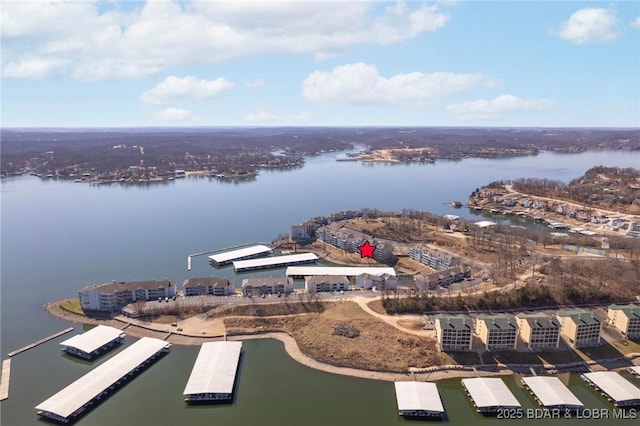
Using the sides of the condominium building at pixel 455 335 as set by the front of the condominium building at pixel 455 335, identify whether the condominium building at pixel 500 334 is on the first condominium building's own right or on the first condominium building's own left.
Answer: on the first condominium building's own left

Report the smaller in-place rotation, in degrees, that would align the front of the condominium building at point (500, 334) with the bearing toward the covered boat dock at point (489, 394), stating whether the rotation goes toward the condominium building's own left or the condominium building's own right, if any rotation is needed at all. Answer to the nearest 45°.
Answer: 0° — it already faces it

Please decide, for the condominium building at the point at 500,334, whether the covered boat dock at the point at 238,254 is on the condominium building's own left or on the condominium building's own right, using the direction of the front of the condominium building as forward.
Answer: on the condominium building's own right

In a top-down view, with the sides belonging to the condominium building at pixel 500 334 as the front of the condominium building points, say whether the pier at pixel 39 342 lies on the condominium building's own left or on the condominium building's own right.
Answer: on the condominium building's own right

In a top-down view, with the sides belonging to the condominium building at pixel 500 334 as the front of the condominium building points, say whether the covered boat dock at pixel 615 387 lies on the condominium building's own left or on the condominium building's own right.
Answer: on the condominium building's own left

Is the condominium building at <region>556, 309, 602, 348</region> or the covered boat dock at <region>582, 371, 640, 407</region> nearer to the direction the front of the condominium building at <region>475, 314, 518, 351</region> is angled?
the covered boat dock

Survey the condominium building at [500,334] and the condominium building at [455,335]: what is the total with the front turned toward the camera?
2

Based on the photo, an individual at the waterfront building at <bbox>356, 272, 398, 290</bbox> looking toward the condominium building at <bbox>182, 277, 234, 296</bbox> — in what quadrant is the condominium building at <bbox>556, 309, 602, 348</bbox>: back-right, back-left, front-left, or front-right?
back-left

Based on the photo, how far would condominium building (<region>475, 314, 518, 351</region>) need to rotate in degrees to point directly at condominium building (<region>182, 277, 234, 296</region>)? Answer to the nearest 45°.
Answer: approximately 90° to its right

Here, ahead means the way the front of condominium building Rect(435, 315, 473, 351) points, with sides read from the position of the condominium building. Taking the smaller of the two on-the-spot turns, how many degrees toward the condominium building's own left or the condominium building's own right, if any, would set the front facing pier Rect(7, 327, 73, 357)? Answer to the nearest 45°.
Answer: approximately 90° to the condominium building's own right

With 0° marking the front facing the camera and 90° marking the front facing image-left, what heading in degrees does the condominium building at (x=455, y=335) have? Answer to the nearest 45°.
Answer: approximately 0°

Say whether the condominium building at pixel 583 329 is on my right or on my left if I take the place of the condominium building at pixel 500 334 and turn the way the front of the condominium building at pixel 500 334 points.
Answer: on my left

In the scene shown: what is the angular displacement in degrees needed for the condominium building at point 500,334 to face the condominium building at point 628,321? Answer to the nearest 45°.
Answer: approximately 135° to its left

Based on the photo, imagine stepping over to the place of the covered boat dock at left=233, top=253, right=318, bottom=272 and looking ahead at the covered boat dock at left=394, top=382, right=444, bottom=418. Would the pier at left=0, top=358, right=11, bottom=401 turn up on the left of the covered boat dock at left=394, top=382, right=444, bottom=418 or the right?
right

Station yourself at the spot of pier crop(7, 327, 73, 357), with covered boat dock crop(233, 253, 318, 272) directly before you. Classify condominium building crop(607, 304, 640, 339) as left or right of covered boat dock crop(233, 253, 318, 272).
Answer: right
